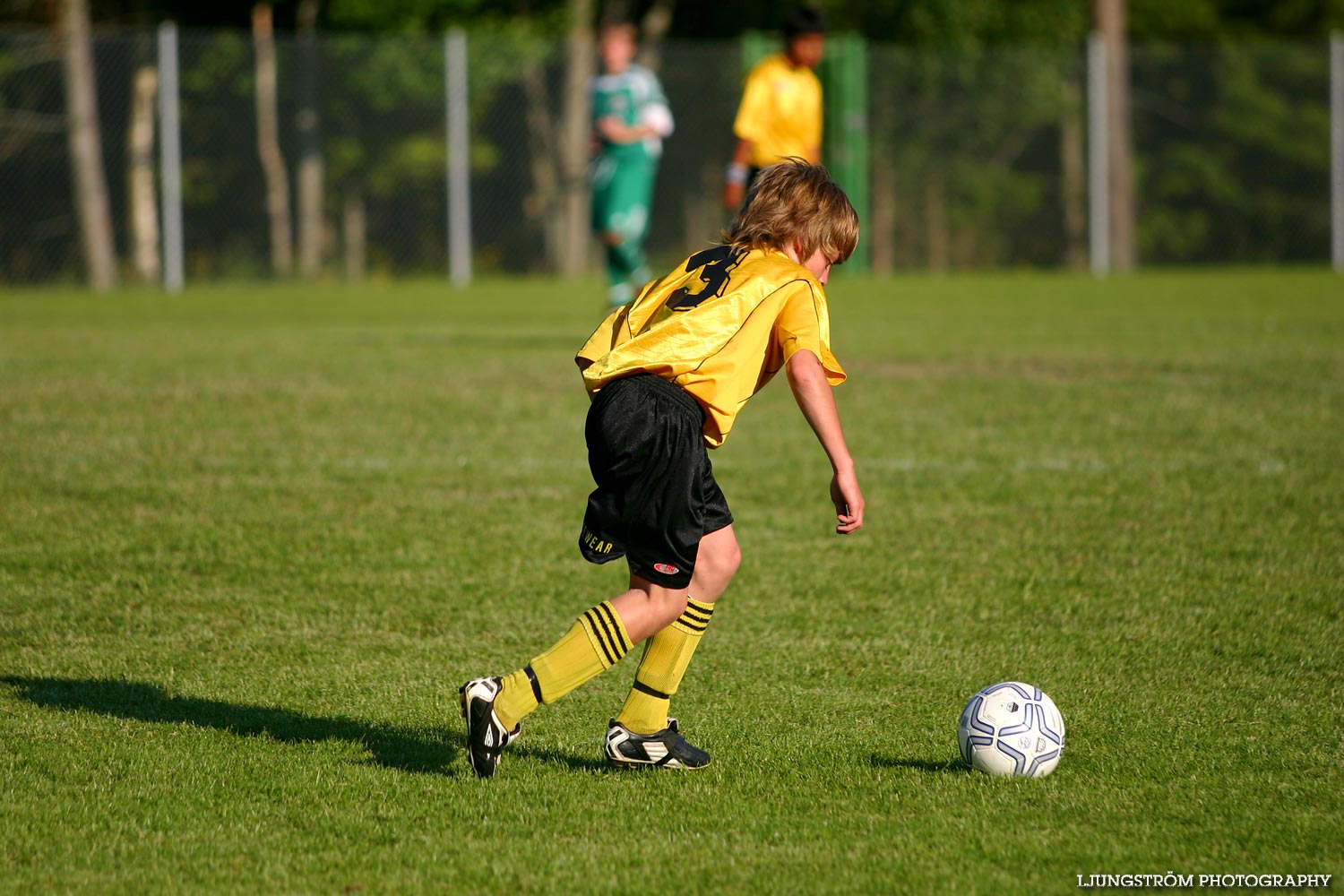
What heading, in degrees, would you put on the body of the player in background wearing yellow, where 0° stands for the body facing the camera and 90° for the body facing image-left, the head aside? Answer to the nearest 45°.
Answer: approximately 315°

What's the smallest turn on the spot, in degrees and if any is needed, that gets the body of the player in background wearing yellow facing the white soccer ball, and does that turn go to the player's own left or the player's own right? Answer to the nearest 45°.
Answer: approximately 45° to the player's own right

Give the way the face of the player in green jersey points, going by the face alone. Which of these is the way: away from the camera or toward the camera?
toward the camera

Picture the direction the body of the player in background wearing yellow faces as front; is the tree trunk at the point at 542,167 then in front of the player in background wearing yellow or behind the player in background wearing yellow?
behind

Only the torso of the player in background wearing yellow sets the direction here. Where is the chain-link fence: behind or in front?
behind

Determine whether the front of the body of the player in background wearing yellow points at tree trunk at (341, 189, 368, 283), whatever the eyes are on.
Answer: no

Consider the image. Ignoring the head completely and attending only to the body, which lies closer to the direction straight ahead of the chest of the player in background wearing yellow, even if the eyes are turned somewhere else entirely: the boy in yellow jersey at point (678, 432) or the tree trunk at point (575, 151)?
the boy in yellow jersey

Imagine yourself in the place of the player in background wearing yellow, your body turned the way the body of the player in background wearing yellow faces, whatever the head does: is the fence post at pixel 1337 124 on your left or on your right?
on your left

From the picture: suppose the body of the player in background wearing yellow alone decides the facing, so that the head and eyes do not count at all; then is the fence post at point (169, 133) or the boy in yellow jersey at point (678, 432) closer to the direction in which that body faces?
the boy in yellow jersey

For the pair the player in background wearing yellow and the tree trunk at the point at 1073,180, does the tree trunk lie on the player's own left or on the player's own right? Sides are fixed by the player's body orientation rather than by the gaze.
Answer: on the player's own left

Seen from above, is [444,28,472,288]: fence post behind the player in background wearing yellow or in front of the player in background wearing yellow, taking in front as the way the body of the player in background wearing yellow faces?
behind

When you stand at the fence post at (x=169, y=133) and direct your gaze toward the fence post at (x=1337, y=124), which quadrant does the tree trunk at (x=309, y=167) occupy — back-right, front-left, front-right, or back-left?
front-left

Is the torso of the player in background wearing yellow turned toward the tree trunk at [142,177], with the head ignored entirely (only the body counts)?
no

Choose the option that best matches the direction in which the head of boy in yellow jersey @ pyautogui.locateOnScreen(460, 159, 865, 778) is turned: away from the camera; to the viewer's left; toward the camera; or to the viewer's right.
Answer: to the viewer's right
